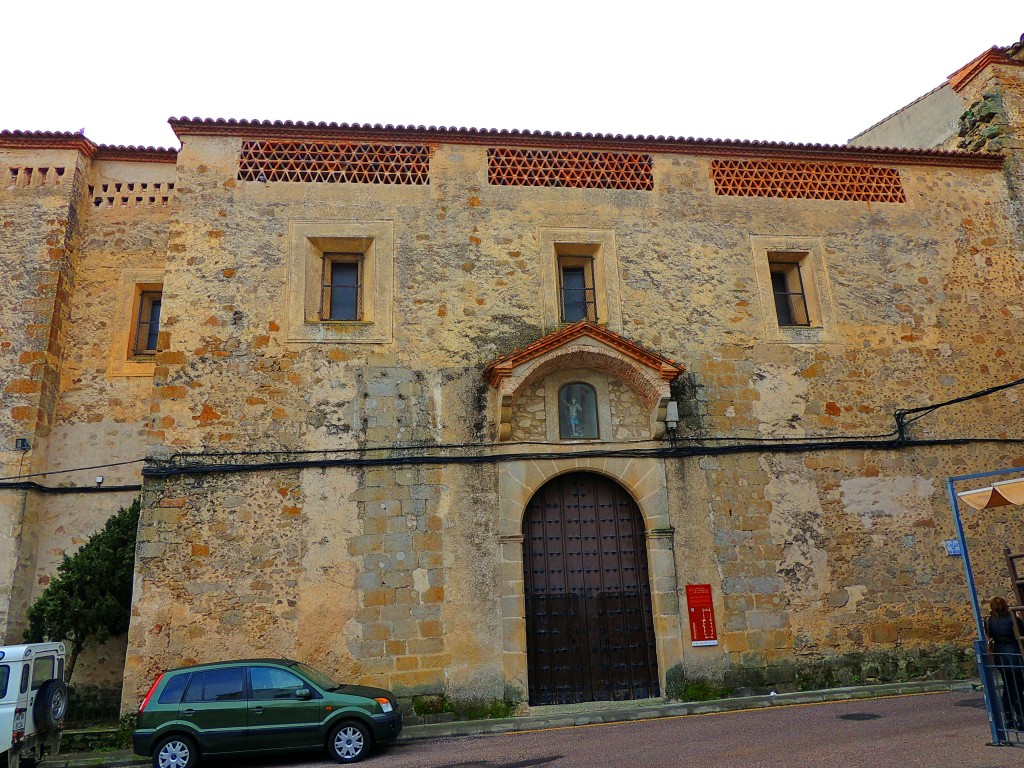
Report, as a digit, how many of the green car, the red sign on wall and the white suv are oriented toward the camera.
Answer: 1

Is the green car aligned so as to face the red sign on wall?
yes

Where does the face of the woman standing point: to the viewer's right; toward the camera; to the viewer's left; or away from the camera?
away from the camera

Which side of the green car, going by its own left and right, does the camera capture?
right

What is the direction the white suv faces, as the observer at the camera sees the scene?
facing away from the viewer and to the left of the viewer

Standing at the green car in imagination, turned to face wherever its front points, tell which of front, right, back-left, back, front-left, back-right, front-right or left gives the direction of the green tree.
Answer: back-left

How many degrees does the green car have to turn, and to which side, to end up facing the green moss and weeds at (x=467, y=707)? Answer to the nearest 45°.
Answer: approximately 45° to its left

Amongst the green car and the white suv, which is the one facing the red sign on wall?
the green car

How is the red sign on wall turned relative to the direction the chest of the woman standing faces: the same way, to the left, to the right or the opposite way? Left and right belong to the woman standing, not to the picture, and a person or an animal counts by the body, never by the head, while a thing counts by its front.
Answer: the opposite way

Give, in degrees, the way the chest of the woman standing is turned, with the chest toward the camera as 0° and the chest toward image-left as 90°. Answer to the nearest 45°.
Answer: approximately 180°

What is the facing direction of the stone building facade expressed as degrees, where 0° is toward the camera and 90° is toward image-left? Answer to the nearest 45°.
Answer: approximately 0°

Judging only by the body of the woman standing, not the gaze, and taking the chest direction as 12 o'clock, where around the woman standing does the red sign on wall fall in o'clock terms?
The red sign on wall is roughly at 10 o'clock from the woman standing.
